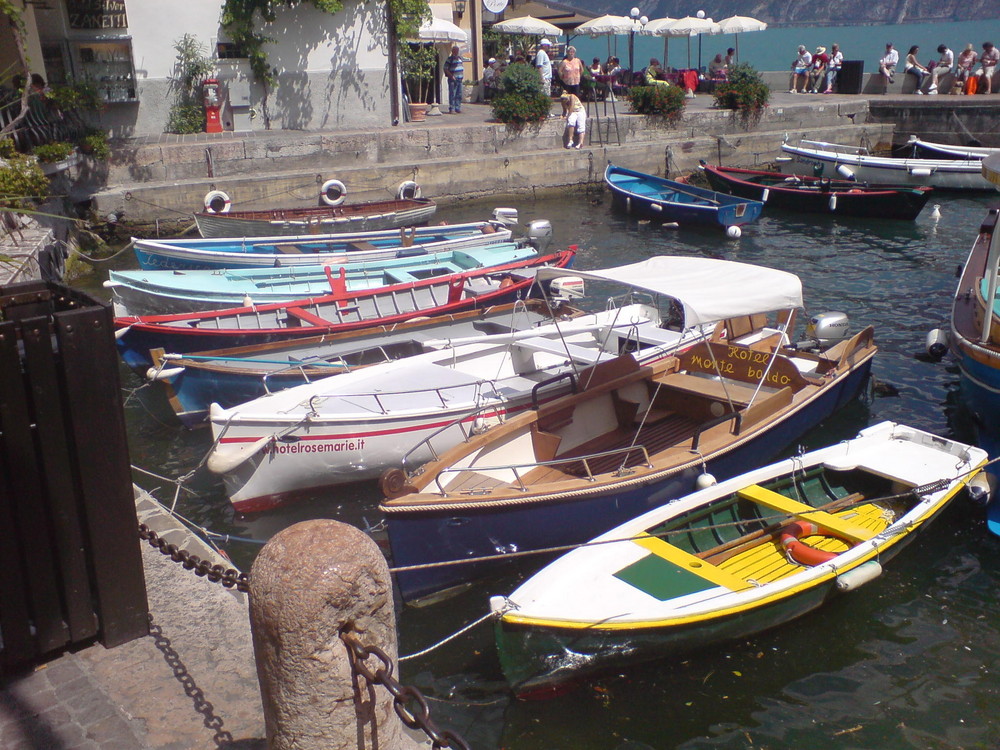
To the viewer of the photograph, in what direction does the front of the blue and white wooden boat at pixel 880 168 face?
facing to the left of the viewer

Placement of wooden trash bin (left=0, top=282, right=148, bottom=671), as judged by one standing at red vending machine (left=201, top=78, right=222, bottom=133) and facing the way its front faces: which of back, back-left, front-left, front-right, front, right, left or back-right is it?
front

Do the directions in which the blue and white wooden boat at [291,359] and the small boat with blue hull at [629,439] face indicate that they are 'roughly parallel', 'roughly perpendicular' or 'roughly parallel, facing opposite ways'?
roughly parallel

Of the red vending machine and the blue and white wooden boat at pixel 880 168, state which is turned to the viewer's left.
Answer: the blue and white wooden boat

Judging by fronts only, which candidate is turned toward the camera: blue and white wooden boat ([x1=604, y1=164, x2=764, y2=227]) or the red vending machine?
the red vending machine

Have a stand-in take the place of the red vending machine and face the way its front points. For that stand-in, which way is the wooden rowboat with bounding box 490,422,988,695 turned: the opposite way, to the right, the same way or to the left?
to the right

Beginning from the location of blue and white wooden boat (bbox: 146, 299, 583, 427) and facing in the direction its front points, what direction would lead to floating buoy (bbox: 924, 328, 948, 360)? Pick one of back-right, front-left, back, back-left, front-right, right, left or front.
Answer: back-left

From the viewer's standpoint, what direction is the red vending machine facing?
toward the camera

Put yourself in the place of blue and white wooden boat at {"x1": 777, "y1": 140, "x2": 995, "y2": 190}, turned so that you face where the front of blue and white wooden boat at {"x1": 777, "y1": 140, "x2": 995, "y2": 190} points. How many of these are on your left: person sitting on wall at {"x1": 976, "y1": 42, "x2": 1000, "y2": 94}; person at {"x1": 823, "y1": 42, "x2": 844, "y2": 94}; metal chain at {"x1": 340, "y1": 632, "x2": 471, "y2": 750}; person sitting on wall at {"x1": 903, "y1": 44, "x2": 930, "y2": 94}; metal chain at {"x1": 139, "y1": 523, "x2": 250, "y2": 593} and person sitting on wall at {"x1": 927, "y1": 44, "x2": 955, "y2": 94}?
2

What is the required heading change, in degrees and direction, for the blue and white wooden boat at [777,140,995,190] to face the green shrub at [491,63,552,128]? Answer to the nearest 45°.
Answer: approximately 45° to its left

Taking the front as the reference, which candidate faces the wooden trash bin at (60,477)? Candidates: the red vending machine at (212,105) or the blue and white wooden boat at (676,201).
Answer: the red vending machine

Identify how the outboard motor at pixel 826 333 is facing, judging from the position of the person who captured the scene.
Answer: facing the viewer and to the left of the viewer

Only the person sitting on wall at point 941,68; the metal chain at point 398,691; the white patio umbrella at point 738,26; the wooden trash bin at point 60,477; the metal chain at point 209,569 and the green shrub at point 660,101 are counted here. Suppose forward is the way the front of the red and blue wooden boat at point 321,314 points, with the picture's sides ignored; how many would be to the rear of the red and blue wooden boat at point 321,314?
3

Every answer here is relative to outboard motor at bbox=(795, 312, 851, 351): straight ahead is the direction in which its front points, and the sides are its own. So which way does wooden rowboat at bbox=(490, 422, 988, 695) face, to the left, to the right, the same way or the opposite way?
the same way

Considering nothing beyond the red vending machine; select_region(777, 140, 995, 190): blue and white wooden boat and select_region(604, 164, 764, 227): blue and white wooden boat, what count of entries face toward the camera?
1
